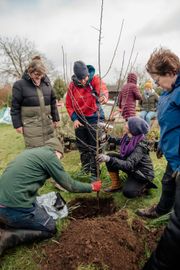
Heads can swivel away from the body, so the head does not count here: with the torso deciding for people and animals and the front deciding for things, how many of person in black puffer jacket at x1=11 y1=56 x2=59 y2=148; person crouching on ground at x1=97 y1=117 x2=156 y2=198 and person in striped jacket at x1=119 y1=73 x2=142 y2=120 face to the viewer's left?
1

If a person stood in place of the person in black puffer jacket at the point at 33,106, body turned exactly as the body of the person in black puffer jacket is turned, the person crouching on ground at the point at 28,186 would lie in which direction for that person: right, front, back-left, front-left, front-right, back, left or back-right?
front-right

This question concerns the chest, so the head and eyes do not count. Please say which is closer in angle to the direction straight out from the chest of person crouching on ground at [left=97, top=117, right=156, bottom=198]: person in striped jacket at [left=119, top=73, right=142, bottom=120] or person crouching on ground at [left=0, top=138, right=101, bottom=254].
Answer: the person crouching on ground

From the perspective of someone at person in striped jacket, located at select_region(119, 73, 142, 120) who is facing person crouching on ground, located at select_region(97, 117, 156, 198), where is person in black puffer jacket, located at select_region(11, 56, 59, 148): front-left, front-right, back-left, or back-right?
front-right

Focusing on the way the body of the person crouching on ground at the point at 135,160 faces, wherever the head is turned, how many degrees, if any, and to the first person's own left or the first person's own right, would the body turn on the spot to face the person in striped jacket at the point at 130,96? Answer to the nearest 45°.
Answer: approximately 90° to the first person's own right

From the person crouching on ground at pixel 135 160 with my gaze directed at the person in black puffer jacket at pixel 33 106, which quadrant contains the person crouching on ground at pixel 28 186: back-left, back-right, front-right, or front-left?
front-left

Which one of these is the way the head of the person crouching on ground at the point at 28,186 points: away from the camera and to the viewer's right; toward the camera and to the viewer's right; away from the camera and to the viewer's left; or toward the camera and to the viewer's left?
away from the camera and to the viewer's right

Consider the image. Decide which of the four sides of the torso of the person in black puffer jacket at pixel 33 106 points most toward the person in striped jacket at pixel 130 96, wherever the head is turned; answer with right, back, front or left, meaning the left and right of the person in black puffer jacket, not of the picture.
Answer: left

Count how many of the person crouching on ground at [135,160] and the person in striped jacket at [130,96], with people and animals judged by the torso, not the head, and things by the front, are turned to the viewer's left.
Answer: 1

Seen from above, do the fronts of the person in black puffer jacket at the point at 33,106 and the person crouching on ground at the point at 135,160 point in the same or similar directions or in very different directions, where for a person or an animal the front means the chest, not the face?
very different directions

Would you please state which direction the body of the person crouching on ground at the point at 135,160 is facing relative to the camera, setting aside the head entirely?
to the viewer's left

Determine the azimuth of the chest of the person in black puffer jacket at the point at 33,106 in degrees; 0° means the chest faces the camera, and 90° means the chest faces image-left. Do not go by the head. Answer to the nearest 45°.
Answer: approximately 315°
